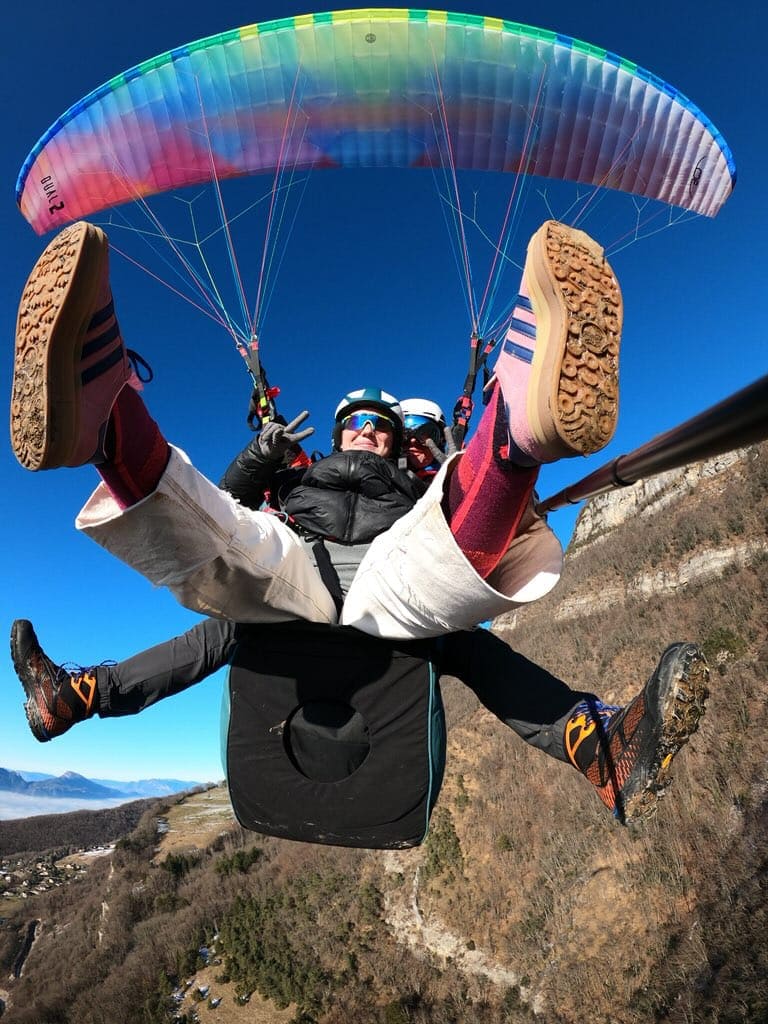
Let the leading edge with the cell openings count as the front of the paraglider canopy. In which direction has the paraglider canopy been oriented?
toward the camera
